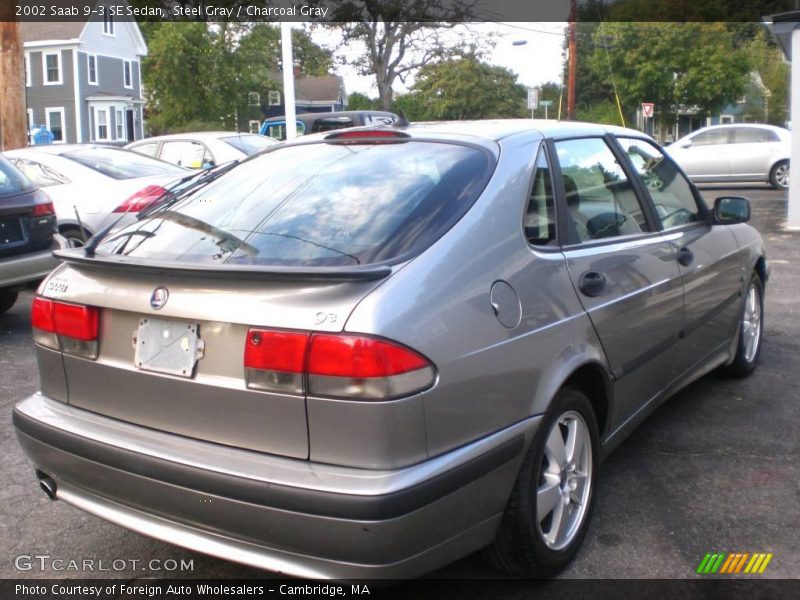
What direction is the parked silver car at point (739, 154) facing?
to the viewer's left

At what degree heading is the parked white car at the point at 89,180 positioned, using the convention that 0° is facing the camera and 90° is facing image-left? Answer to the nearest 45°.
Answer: approximately 135°

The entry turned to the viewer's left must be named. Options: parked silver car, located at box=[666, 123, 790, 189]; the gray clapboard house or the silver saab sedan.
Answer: the parked silver car

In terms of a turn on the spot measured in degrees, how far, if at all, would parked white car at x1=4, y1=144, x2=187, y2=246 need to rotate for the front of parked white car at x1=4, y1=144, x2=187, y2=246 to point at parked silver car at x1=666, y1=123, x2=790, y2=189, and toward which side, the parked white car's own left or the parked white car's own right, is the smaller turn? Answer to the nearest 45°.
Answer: approximately 90° to the parked white car's own right

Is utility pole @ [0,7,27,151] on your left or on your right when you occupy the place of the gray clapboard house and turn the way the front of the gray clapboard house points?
on your right

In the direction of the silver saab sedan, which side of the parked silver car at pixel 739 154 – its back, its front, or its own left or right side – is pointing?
left

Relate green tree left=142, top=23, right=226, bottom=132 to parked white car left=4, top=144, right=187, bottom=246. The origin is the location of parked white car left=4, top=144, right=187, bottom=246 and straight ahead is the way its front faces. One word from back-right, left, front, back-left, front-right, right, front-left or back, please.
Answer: front-right

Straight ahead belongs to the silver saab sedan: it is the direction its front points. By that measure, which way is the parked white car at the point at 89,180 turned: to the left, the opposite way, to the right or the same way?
to the left

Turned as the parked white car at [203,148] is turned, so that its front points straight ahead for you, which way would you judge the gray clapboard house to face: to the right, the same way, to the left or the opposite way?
the opposite way
